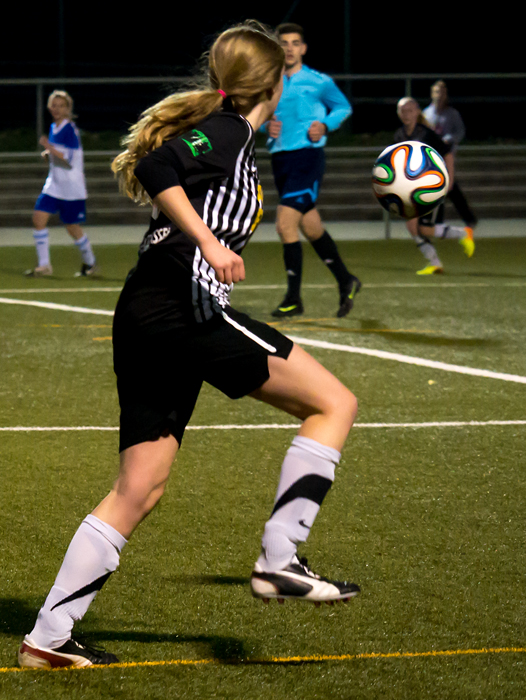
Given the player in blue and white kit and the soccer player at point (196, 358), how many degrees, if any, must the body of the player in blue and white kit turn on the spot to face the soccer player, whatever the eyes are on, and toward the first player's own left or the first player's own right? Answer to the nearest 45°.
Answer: approximately 45° to the first player's own left

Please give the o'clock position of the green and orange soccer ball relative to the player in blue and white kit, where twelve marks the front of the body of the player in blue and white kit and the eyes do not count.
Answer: The green and orange soccer ball is roughly at 10 o'clock from the player in blue and white kit.

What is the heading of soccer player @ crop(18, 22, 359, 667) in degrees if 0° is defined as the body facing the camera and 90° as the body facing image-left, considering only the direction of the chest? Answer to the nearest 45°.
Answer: approximately 270°

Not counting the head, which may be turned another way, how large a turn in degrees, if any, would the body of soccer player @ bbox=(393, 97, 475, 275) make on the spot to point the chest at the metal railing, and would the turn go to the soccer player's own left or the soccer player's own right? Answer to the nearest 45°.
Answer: approximately 135° to the soccer player's own right

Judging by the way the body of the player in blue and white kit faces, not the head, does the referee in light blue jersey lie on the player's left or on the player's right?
on the player's left

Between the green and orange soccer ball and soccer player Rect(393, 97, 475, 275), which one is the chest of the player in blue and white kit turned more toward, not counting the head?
the green and orange soccer ball

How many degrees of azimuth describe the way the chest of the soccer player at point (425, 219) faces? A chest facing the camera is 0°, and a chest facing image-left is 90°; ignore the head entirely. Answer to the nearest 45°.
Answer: approximately 45°

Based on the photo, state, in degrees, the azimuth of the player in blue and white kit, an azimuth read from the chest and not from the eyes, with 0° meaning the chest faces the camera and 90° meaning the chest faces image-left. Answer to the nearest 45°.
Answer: approximately 45°

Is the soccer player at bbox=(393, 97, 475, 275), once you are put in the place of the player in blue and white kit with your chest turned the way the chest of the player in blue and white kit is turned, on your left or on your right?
on your left
